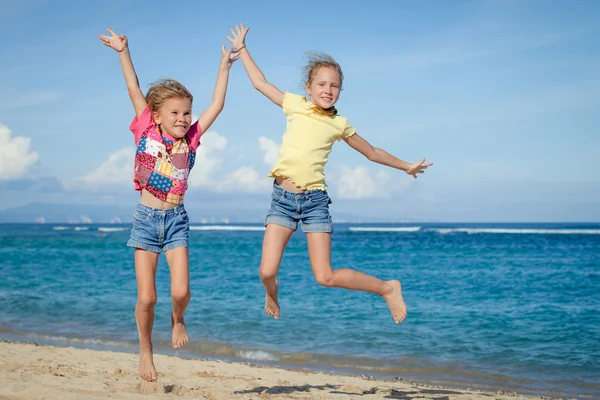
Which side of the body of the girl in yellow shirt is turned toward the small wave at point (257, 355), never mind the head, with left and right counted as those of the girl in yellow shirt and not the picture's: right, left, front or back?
back

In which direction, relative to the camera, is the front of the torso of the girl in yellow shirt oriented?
toward the camera
